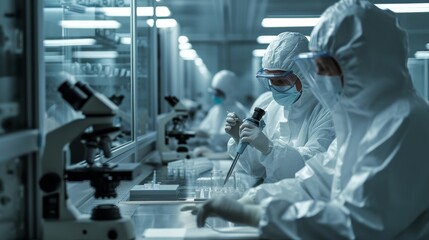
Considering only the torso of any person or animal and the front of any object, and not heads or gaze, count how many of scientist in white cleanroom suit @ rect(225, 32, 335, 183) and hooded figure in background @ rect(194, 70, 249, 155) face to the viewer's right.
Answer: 0

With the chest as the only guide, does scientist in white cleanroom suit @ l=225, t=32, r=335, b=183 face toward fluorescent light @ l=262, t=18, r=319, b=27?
no

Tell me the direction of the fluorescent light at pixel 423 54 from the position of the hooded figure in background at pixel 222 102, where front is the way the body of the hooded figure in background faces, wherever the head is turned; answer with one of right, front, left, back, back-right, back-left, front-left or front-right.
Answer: back-left

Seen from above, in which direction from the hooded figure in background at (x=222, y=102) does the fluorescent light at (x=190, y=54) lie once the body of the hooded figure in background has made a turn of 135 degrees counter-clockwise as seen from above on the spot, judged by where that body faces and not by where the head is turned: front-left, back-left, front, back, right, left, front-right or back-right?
left

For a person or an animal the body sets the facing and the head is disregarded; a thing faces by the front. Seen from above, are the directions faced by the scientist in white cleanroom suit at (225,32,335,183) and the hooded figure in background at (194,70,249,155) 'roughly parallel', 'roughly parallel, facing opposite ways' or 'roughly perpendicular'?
roughly parallel

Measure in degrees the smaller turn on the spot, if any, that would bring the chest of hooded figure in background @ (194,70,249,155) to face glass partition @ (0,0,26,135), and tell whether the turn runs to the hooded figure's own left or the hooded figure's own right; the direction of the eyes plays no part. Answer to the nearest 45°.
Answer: approximately 45° to the hooded figure's own left

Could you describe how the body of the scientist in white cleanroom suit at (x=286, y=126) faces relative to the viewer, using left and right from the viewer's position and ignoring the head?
facing the viewer and to the left of the viewer

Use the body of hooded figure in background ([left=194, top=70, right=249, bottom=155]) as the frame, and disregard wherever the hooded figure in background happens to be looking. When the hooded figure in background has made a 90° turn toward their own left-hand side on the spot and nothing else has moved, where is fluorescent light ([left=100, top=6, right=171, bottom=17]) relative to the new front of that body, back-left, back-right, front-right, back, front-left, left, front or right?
front-right

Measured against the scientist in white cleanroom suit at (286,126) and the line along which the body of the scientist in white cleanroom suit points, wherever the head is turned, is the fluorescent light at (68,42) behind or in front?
in front

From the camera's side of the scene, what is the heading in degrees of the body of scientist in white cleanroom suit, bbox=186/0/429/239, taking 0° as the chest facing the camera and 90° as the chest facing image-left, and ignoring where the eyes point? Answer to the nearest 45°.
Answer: approximately 90°

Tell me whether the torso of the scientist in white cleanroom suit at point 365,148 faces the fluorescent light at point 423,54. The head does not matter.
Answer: no
